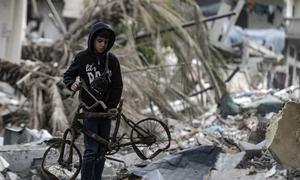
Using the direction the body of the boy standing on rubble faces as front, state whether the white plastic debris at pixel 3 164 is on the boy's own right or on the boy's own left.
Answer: on the boy's own right

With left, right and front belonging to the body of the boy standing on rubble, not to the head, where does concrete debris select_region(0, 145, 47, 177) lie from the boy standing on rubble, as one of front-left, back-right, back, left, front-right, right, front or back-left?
back-right

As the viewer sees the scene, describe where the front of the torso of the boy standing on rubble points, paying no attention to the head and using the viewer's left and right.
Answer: facing the viewer

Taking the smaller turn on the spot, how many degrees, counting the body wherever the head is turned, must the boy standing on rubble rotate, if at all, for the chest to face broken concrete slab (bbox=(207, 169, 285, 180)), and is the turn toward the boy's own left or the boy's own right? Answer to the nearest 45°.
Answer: approximately 90° to the boy's own left

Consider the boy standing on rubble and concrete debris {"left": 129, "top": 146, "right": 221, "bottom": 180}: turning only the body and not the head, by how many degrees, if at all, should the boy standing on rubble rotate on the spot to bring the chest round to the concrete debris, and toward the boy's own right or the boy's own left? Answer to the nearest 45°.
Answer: approximately 135° to the boy's own left

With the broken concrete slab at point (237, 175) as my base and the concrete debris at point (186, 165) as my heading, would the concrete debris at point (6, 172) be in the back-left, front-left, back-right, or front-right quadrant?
front-left

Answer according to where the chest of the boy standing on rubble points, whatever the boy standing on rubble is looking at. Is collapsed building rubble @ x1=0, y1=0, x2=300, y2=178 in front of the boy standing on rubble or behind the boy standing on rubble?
behind

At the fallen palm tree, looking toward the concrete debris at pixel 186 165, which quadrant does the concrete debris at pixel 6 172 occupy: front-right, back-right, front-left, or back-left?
front-right

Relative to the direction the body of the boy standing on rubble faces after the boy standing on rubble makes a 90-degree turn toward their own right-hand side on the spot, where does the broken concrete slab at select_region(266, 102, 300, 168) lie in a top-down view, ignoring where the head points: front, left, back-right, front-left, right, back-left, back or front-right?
back
